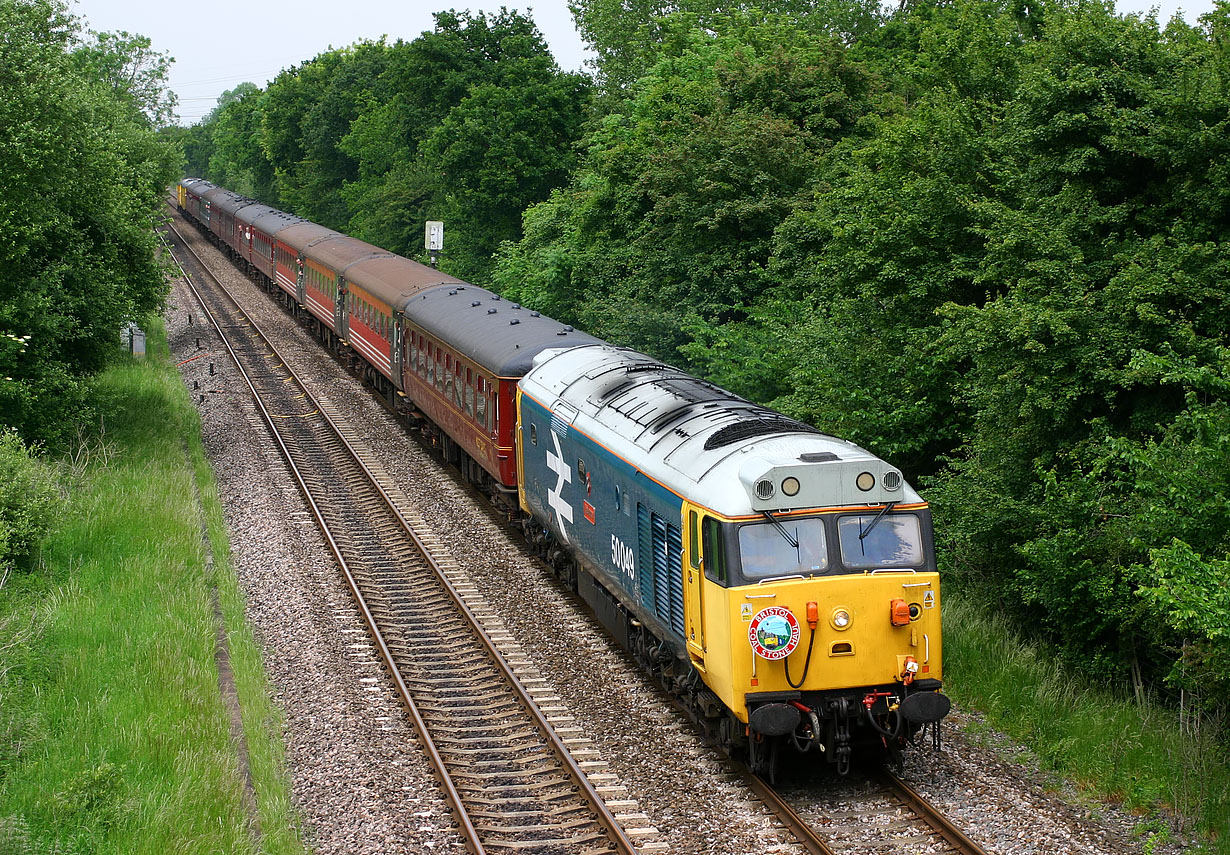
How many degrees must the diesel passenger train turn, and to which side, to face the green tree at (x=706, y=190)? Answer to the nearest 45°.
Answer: approximately 135° to its left

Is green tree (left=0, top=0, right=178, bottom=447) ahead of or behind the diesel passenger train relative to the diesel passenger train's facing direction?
behind

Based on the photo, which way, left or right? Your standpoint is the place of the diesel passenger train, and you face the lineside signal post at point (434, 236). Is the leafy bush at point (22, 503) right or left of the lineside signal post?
left

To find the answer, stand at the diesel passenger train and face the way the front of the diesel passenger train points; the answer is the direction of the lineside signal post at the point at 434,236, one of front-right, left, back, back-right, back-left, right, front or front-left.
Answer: back-left

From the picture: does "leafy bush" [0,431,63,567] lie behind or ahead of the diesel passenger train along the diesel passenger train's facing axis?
behind

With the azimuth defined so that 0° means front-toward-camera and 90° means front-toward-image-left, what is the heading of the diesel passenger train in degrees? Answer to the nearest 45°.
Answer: approximately 315°
